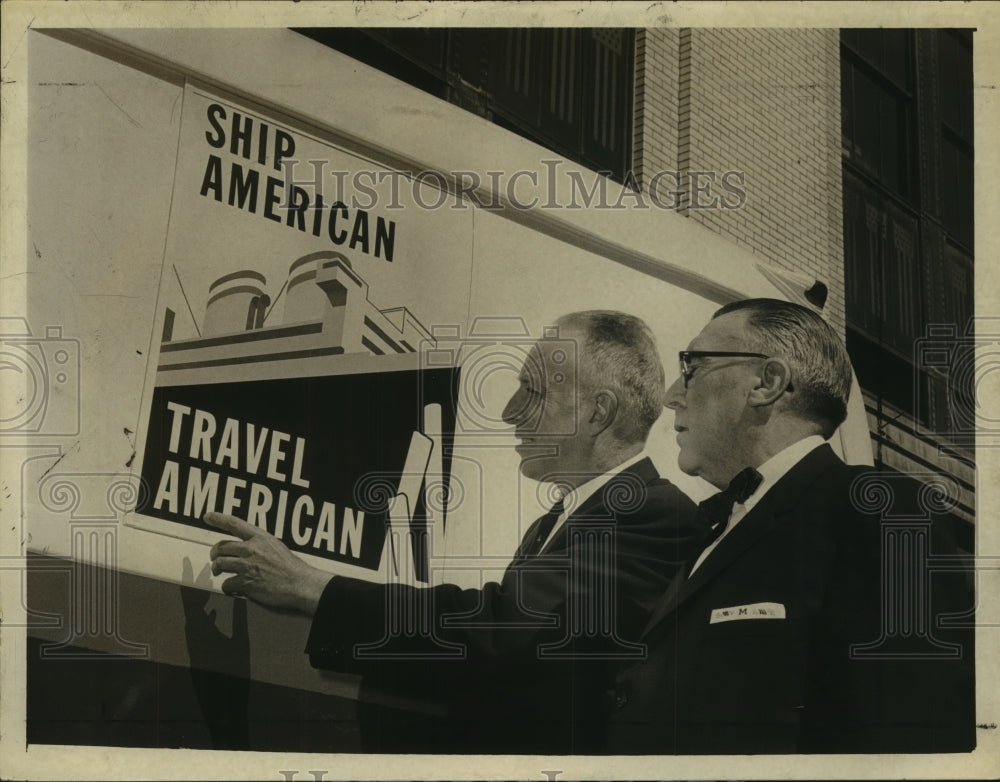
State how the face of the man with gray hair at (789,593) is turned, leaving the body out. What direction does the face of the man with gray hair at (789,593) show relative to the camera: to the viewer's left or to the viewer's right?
to the viewer's left

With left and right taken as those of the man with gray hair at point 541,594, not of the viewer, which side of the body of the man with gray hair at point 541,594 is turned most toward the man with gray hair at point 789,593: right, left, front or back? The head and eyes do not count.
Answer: back

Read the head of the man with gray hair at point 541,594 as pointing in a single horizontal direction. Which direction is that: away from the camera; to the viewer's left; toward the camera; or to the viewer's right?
to the viewer's left

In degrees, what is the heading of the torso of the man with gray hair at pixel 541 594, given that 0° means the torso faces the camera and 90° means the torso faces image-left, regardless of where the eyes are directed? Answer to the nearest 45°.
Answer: approximately 90°
